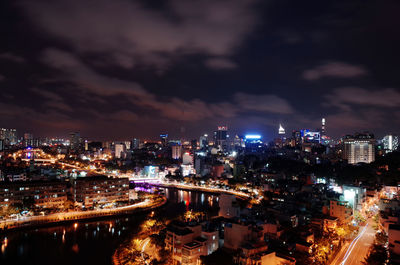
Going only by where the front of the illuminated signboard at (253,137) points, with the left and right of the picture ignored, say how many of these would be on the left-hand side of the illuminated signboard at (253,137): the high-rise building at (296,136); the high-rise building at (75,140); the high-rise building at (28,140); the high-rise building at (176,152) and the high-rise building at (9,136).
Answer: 1

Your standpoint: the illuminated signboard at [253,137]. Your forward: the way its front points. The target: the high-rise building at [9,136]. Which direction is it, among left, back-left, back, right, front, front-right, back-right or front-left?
right

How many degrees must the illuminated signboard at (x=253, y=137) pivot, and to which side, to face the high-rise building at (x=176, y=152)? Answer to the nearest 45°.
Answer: approximately 45° to its right

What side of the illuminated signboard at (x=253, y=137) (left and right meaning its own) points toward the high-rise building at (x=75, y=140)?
right

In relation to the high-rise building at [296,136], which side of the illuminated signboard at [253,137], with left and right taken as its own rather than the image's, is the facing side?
left

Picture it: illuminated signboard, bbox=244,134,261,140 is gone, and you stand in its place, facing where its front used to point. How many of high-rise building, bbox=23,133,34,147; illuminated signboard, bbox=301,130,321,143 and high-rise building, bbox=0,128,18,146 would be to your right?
2

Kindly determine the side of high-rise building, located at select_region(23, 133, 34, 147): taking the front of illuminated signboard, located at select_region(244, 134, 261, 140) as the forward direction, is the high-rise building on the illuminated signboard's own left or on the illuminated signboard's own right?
on the illuminated signboard's own right

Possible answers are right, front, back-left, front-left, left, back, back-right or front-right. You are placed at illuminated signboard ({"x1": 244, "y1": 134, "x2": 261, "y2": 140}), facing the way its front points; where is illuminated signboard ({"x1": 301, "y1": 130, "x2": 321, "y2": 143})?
left

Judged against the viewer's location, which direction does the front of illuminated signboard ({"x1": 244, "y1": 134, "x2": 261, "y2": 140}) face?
facing the viewer
